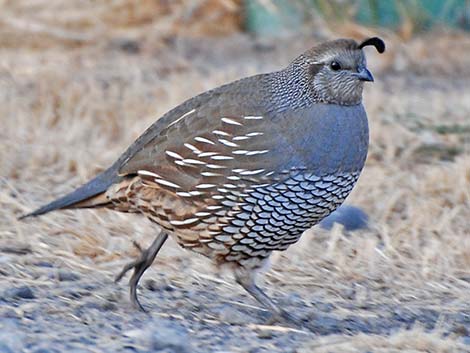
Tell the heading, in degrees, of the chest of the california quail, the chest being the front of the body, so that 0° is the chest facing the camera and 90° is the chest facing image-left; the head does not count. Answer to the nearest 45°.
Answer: approximately 270°
